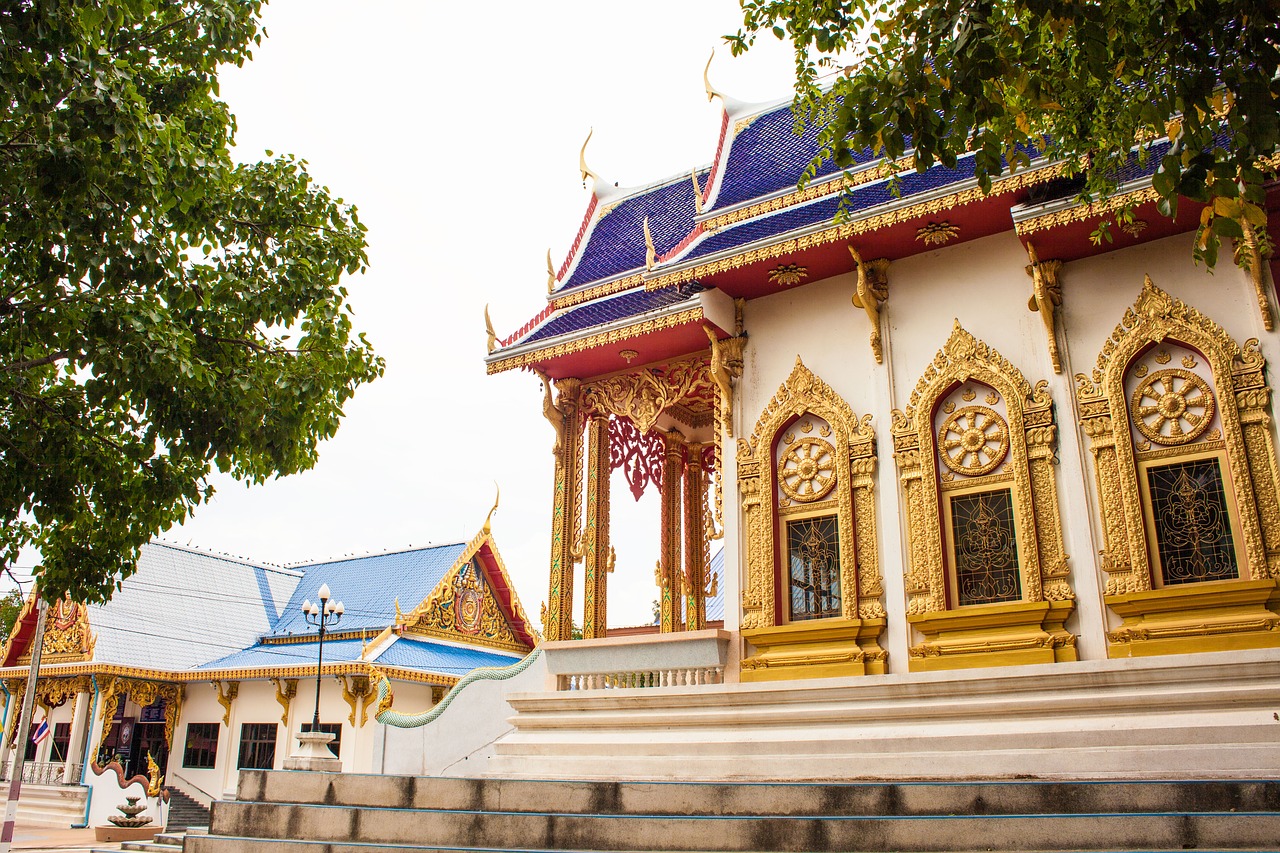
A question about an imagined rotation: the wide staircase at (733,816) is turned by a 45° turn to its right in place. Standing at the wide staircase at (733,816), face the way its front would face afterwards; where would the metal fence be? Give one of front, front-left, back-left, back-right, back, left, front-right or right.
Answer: right

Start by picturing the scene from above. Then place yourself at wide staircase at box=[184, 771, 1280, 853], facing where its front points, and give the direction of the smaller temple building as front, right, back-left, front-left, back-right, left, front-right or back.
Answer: back-right

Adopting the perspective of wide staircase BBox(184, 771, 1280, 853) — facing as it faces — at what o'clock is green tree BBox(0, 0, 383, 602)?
The green tree is roughly at 3 o'clock from the wide staircase.

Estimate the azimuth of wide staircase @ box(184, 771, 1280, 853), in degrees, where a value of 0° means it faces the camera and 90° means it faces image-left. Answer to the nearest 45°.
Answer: approximately 0°

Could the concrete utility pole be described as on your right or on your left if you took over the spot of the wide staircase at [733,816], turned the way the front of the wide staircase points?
on your right
